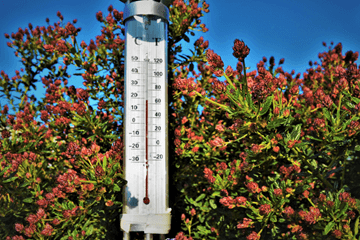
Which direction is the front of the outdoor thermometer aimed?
toward the camera

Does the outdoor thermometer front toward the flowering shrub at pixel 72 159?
no
